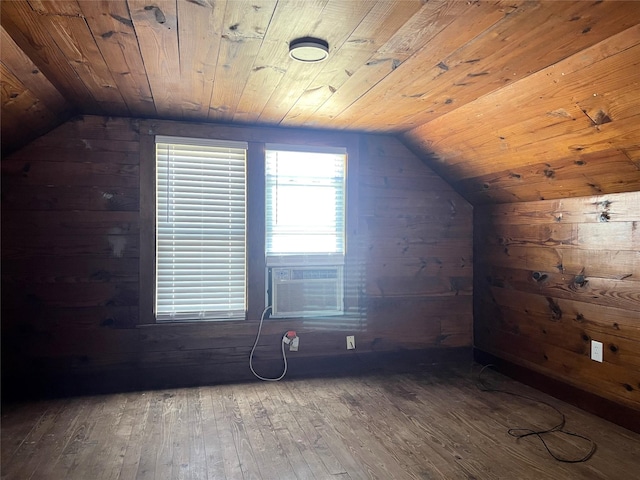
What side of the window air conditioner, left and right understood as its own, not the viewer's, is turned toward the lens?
front

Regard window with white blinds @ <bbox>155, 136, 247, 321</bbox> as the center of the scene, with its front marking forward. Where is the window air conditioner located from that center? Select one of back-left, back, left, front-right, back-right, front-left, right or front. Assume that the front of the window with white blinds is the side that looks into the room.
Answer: left

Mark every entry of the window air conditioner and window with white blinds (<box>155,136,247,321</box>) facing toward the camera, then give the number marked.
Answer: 2

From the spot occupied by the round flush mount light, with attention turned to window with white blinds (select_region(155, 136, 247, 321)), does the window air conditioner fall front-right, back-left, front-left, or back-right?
front-right

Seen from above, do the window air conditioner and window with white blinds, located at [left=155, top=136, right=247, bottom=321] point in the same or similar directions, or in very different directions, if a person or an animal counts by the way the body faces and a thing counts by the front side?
same or similar directions

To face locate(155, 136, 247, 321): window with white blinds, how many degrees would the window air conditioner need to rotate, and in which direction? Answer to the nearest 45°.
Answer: approximately 90° to its right

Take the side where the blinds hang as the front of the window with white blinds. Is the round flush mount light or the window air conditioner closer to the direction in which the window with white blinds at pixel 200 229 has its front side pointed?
the round flush mount light

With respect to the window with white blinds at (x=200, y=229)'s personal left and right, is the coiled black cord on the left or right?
on its left

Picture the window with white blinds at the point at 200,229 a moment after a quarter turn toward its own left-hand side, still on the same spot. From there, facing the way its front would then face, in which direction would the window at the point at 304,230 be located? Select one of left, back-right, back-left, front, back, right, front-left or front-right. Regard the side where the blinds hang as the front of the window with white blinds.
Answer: front

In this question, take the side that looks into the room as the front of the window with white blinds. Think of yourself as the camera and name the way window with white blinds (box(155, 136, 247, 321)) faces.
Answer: facing the viewer
